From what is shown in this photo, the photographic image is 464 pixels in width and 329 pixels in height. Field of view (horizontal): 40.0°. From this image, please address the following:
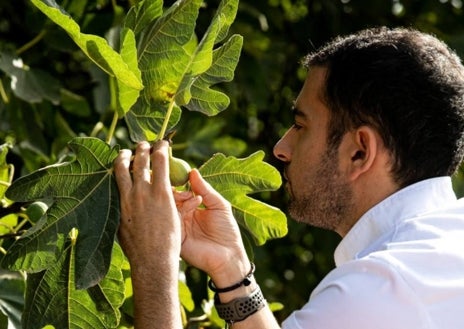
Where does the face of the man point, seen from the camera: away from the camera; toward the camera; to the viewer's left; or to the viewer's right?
to the viewer's left

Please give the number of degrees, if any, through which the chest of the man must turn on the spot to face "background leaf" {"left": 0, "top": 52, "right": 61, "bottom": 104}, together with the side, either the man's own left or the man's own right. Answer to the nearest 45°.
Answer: approximately 45° to the man's own right

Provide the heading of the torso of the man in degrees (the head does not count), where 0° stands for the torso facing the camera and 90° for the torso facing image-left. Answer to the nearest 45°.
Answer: approximately 90°

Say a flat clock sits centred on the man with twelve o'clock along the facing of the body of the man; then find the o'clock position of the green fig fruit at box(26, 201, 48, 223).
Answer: The green fig fruit is roughly at 12 o'clock from the man.

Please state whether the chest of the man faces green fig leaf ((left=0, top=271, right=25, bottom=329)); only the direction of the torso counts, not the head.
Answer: yes

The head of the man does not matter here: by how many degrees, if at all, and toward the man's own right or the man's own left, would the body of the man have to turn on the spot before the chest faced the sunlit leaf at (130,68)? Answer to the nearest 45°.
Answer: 0° — they already face it

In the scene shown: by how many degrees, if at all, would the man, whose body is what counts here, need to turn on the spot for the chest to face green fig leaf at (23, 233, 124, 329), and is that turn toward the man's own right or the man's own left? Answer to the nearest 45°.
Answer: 0° — they already face it
